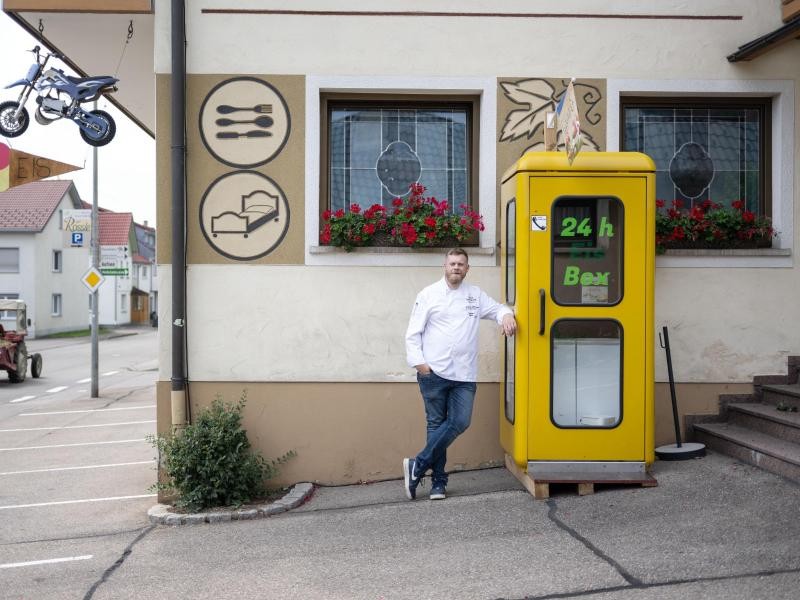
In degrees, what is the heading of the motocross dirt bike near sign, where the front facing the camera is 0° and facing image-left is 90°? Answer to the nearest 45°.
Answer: approximately 90°

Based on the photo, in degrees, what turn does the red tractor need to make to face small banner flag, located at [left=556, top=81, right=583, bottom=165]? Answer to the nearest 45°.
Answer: approximately 135° to its right

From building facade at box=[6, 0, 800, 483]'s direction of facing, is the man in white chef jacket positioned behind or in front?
in front

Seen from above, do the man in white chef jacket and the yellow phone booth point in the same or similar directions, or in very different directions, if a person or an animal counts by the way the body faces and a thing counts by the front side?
same or similar directions

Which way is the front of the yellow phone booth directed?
toward the camera

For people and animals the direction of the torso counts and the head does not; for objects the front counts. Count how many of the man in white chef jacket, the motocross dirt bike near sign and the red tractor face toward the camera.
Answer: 1

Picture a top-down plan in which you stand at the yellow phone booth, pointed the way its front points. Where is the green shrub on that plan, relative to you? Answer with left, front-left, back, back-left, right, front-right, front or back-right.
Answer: right

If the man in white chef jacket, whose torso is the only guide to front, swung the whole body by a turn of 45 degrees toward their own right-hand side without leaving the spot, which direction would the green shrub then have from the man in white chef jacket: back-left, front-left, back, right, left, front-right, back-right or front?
front-right

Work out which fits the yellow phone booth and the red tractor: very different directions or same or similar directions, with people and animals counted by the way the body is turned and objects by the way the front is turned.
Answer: very different directions

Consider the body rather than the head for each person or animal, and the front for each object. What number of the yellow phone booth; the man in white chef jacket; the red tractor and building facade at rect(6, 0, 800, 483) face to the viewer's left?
0

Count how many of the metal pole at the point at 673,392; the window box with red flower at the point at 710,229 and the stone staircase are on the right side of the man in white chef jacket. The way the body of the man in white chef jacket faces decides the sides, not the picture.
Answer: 0

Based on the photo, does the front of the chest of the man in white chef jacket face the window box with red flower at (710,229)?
no

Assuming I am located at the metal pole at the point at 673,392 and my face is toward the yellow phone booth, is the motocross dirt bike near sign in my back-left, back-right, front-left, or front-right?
front-right

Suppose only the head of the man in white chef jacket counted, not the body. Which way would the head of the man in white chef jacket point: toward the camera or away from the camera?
toward the camera

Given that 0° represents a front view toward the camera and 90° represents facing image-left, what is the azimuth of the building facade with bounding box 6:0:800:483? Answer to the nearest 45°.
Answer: approximately 0°

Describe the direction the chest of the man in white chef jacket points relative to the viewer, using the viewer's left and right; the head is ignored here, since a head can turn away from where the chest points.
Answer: facing the viewer
